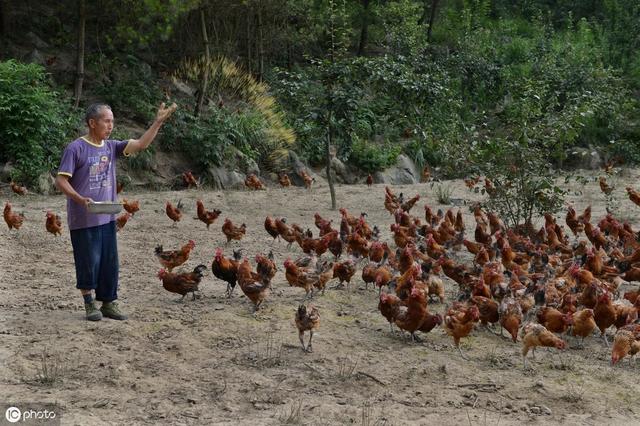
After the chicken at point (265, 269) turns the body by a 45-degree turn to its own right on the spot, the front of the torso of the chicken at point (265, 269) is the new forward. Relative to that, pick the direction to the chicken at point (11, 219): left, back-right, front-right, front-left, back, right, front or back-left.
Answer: front-left

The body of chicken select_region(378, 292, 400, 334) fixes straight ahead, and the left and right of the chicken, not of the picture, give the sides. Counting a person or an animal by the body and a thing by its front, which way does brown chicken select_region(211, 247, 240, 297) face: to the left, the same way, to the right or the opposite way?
the same way

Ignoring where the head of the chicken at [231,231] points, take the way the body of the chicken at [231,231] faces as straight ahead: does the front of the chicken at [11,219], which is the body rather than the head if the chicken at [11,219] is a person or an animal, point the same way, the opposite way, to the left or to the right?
the same way

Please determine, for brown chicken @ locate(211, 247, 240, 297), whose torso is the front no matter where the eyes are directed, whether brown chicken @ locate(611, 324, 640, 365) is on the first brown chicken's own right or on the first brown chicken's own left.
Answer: on the first brown chicken's own left

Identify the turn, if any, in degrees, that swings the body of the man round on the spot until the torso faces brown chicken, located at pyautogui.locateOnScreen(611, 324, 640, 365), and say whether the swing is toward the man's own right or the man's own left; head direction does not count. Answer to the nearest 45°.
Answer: approximately 45° to the man's own left

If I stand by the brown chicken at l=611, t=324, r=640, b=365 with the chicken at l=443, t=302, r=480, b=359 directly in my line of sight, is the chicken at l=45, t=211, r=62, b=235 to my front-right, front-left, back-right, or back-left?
front-right

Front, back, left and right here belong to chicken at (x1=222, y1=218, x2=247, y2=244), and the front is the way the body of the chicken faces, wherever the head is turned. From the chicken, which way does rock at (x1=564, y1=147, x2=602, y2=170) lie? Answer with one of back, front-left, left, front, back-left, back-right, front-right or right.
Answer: back-right

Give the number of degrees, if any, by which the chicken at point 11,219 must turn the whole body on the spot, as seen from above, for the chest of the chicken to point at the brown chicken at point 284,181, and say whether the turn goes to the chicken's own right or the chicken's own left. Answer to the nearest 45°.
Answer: approximately 135° to the chicken's own right

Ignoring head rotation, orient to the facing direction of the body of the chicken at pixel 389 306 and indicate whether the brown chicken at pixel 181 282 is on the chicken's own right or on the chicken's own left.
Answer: on the chicken's own right

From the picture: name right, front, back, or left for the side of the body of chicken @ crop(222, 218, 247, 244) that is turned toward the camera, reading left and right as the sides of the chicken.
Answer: left

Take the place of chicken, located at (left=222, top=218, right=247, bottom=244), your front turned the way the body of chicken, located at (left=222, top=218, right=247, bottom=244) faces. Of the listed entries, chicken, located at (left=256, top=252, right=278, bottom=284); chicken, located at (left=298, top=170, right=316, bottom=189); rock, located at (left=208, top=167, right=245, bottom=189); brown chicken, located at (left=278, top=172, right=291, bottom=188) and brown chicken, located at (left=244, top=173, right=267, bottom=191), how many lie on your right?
4

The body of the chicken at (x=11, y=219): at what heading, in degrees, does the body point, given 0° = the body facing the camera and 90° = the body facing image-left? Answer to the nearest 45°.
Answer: approximately 90°

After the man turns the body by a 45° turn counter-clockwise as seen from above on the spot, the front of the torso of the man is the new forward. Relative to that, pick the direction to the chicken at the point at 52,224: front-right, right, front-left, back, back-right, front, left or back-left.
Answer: left

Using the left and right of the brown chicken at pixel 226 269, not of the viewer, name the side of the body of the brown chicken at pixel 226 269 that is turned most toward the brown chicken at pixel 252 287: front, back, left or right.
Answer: left

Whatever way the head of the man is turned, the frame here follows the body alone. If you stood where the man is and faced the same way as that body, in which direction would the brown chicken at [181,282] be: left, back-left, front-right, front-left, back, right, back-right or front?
left

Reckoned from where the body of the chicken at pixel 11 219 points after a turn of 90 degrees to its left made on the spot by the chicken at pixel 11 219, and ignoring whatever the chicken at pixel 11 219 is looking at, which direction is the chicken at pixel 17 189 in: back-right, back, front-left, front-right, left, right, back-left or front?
back

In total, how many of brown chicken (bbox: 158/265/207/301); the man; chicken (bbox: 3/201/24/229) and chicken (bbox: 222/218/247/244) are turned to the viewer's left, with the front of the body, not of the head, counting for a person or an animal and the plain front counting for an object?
3

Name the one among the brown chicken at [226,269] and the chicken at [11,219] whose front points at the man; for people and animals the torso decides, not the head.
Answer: the brown chicken

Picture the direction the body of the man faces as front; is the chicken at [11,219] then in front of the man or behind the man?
behind
